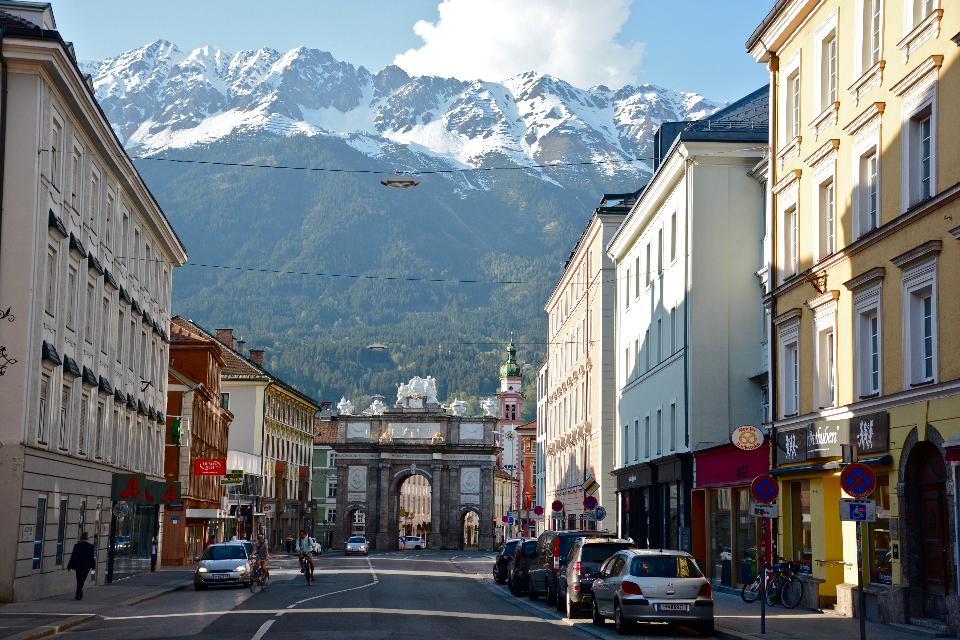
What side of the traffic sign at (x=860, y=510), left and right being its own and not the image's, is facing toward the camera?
front

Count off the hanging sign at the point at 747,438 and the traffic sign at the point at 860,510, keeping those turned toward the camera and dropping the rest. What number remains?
2

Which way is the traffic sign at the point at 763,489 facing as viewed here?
toward the camera

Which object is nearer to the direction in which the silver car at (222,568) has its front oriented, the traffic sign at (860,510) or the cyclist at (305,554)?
the traffic sign

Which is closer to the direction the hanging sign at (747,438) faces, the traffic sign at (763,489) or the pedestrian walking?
the traffic sign

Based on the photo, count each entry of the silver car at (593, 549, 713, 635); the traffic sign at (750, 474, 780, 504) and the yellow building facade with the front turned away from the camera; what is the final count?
1

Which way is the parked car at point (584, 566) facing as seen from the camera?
away from the camera

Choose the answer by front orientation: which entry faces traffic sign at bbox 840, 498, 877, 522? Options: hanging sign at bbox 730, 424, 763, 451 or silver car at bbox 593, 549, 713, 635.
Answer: the hanging sign

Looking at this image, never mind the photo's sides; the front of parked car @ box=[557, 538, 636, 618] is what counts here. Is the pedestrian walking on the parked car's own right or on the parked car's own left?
on the parked car's own left

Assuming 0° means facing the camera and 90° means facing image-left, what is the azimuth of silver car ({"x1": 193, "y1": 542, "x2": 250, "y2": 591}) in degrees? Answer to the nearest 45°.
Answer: approximately 0°

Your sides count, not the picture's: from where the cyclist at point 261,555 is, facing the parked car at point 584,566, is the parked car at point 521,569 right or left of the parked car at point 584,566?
left

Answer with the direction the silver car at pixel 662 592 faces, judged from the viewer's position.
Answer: facing away from the viewer

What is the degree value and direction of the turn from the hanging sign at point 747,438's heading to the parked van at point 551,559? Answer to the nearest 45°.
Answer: approximately 135° to its right

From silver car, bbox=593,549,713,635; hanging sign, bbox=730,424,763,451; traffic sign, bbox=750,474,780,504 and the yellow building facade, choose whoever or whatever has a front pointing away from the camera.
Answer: the silver car

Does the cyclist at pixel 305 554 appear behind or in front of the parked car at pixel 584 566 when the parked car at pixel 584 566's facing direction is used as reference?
in front

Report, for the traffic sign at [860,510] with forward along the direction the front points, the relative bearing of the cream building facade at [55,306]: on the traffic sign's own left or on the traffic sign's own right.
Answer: on the traffic sign's own right

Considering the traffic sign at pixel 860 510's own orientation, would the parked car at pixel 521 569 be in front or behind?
behind

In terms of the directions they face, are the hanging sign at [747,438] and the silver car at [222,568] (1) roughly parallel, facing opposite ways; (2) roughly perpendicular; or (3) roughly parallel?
roughly parallel

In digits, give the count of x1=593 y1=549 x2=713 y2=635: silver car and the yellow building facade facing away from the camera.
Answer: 1

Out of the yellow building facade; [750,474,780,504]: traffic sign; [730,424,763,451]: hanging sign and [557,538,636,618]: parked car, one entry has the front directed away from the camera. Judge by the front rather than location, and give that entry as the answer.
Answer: the parked car

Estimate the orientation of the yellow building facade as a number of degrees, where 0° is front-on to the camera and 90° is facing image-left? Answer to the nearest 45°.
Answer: approximately 45°

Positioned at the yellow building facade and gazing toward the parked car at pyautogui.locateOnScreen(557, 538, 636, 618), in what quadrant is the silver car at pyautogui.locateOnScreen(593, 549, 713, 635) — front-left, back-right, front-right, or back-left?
front-left

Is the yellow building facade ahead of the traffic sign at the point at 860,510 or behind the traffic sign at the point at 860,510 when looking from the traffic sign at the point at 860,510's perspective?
behind
